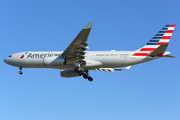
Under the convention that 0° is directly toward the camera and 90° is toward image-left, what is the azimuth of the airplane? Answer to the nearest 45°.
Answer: approximately 90°
